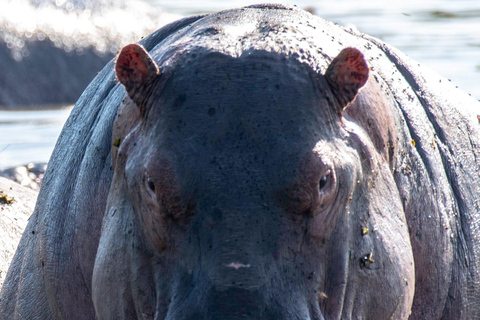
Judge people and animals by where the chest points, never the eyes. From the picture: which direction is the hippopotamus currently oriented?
toward the camera

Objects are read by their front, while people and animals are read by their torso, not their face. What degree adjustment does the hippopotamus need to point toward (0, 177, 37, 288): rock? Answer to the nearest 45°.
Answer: approximately 135° to its right
